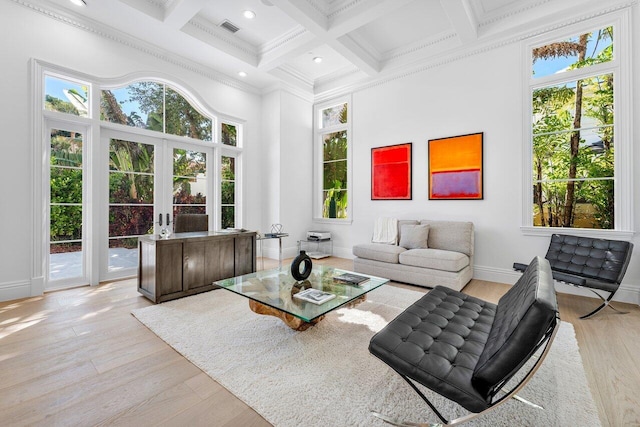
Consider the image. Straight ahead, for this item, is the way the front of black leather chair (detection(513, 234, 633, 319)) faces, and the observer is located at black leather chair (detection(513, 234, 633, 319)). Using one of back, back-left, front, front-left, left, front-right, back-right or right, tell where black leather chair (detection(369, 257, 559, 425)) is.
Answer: front-left

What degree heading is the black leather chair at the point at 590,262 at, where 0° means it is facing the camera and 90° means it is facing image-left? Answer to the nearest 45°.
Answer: approximately 45°

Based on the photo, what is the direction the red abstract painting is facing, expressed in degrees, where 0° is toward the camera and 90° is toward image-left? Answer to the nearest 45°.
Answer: approximately 45°

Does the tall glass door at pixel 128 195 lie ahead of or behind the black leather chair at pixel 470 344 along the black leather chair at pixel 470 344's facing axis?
ahead

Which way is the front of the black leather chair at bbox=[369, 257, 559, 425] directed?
to the viewer's left

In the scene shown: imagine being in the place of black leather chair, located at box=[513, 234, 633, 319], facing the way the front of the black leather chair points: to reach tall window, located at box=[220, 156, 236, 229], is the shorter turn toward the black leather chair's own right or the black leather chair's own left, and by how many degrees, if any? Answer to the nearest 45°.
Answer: approximately 45° to the black leather chair's own right

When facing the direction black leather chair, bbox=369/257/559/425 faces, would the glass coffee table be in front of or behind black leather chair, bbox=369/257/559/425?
in front

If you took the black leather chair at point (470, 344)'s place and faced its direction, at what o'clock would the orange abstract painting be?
The orange abstract painting is roughly at 3 o'clock from the black leather chair.

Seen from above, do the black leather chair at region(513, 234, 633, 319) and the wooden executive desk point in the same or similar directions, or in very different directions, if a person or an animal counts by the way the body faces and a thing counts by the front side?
very different directions

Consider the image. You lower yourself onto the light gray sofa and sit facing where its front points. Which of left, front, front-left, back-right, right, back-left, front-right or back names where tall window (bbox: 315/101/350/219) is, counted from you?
right

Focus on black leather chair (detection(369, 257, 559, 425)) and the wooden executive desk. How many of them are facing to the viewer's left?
1
